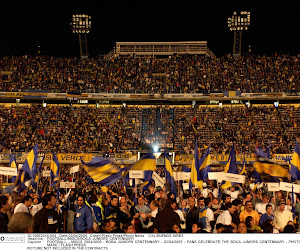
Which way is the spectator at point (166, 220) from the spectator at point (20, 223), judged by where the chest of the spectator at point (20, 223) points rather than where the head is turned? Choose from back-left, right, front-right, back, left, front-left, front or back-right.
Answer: right

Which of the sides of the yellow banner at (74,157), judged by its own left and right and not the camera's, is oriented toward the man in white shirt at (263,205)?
front

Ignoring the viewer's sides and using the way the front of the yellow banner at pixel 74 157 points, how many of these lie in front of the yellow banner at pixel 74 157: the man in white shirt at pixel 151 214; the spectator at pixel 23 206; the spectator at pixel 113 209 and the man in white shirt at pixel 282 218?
4

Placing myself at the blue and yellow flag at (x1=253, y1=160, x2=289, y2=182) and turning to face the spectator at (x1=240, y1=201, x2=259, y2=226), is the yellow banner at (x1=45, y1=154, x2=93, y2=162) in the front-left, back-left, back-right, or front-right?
back-right

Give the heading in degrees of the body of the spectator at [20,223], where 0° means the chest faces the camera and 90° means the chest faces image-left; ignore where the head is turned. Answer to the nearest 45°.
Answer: approximately 180°

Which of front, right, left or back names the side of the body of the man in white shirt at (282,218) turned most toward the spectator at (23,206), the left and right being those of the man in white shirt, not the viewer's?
right
